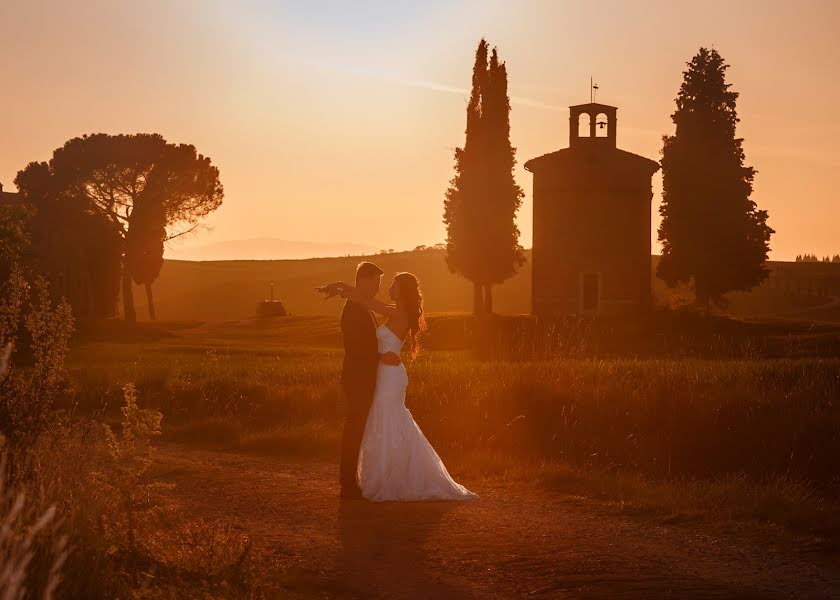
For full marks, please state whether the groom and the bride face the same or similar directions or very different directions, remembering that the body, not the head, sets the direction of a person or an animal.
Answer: very different directions

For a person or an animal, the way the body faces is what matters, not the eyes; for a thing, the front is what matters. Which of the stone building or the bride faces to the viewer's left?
the bride

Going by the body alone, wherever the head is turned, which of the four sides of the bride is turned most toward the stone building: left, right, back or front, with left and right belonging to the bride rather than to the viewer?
right

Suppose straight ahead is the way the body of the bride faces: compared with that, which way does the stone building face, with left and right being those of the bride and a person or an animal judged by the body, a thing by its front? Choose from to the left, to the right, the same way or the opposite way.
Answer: to the left

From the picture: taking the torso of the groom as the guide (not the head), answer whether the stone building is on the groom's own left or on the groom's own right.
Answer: on the groom's own left

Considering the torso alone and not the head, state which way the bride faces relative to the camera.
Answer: to the viewer's left

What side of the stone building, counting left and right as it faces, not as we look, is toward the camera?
front

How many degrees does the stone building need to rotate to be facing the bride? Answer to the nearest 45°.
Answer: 0° — it already faces them

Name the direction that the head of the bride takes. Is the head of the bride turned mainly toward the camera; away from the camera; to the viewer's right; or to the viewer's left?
to the viewer's left

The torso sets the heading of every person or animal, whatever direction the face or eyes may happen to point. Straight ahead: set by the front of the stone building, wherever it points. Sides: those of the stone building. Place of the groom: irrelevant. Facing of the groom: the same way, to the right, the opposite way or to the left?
to the left

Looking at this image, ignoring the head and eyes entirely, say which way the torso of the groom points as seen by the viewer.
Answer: to the viewer's right

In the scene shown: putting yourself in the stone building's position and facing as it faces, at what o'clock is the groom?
The groom is roughly at 12 o'clock from the stone building.

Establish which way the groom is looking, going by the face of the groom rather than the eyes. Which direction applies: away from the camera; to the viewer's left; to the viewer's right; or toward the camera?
to the viewer's right
